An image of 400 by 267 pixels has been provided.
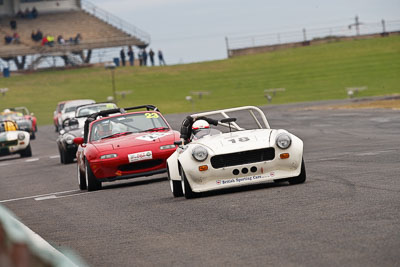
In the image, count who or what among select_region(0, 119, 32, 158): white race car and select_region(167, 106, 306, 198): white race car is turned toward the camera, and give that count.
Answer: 2

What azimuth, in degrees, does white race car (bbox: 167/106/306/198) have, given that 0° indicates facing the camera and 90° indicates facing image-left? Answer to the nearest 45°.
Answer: approximately 0°

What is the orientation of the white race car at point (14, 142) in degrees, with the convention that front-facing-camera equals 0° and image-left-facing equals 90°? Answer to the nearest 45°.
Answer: approximately 0°
